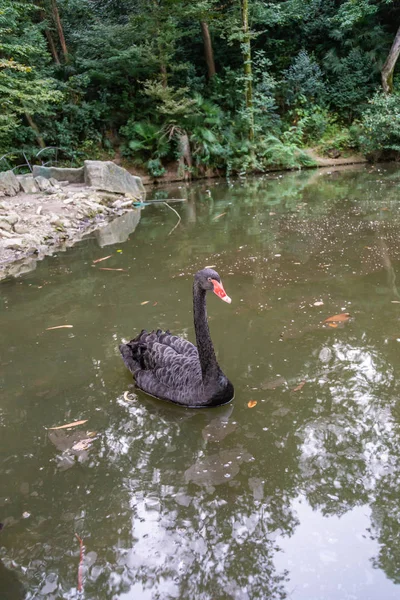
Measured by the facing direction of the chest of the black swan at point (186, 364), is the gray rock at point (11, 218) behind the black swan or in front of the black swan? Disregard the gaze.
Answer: behind

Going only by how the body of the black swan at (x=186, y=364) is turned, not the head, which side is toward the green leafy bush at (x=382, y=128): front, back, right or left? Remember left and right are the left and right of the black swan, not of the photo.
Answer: left

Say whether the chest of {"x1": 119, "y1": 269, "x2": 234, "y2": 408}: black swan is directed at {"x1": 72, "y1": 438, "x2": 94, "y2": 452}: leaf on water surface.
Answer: no

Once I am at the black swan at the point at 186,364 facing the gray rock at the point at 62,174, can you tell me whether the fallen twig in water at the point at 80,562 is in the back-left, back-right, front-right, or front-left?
back-left

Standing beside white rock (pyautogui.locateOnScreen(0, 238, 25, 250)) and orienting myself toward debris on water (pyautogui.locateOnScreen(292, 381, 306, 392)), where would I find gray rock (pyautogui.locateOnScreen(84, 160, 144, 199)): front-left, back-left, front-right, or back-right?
back-left

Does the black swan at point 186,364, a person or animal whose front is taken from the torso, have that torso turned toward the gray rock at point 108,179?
no

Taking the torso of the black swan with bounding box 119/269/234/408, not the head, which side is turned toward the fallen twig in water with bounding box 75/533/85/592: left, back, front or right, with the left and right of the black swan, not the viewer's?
right

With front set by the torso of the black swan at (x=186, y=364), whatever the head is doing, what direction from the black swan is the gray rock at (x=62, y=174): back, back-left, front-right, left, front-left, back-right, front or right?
back-left

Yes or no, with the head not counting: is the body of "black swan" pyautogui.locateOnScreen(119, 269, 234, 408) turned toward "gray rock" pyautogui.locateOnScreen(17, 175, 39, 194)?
no

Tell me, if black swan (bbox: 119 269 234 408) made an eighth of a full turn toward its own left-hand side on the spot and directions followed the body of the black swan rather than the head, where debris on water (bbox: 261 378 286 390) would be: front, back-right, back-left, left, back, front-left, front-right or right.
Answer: front

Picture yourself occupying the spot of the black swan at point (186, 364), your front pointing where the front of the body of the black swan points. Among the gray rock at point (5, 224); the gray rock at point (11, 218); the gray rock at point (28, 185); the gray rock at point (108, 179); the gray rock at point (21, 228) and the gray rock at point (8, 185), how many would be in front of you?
0

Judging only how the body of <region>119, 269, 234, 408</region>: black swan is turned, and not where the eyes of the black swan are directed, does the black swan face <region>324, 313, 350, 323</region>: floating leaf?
no
